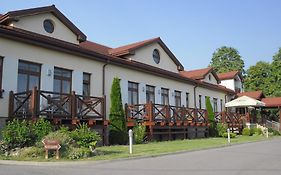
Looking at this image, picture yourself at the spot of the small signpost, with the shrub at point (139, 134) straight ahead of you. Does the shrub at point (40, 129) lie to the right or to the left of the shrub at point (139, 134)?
left

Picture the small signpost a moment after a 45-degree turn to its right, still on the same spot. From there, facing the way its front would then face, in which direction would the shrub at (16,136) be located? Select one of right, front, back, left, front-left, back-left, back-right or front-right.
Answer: right

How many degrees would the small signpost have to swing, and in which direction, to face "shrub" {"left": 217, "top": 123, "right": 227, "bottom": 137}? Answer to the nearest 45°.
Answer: approximately 135° to its left

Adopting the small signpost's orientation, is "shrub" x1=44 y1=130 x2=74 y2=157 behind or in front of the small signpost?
behind

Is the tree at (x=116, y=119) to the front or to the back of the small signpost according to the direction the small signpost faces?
to the back

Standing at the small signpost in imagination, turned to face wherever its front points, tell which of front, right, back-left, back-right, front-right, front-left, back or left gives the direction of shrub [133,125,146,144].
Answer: back-left

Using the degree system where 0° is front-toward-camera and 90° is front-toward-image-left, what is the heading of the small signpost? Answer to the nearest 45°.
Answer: approximately 0°

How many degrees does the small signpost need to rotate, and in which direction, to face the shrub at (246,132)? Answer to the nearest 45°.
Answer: approximately 135° to its left

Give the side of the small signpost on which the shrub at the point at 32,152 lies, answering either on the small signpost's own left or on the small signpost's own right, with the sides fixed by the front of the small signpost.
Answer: on the small signpost's own right

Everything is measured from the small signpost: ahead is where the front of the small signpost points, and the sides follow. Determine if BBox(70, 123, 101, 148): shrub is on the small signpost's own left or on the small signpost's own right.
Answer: on the small signpost's own left

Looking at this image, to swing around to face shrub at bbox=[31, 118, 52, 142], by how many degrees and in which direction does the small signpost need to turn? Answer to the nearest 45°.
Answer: approximately 180°
